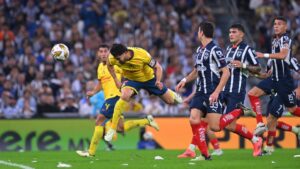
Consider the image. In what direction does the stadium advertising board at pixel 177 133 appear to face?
toward the camera

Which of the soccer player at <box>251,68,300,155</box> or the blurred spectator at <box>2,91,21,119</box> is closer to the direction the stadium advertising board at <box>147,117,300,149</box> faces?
the soccer player

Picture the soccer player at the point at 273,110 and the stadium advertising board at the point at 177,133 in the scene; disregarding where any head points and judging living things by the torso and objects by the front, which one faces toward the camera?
the stadium advertising board

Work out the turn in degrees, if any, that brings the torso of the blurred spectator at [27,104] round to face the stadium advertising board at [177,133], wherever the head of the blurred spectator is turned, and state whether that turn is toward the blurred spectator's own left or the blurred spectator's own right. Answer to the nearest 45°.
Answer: approximately 45° to the blurred spectator's own left

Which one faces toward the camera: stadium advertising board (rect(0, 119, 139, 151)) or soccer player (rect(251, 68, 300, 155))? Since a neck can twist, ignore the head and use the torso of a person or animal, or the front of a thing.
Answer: the stadium advertising board

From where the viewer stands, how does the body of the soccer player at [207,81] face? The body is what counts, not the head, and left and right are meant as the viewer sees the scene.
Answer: facing the viewer and to the left of the viewer

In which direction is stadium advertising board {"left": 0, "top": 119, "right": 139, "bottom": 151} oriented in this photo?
toward the camera

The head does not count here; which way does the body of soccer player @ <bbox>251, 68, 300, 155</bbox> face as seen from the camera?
to the viewer's left

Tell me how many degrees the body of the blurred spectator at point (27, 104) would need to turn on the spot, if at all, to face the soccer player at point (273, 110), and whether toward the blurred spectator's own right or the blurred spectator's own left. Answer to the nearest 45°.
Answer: approximately 45° to the blurred spectator's own left

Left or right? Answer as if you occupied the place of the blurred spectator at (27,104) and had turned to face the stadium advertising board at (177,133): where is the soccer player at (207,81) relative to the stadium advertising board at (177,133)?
right

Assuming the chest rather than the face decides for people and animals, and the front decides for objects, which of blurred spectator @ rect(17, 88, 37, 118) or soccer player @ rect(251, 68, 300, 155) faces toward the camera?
the blurred spectator
